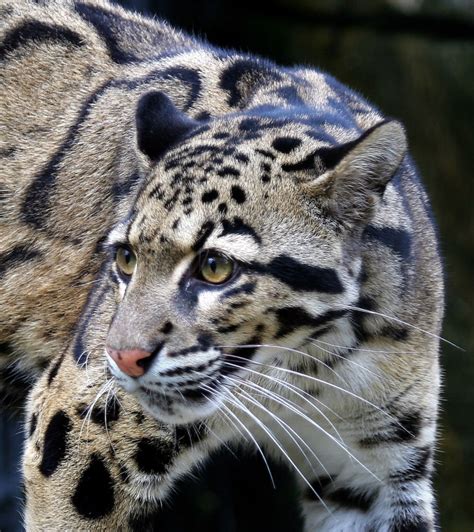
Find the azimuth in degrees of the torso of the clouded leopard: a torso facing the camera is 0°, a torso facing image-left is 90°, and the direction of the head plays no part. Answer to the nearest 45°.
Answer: approximately 315°
